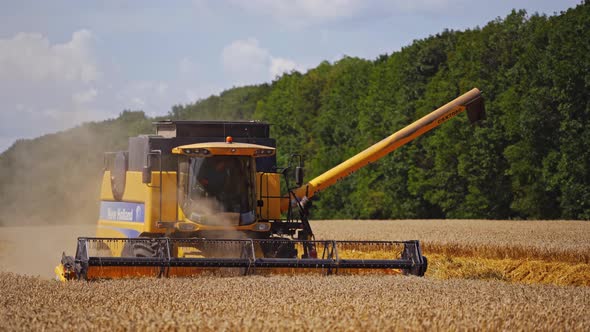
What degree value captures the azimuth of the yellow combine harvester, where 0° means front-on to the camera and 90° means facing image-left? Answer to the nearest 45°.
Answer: approximately 0°
